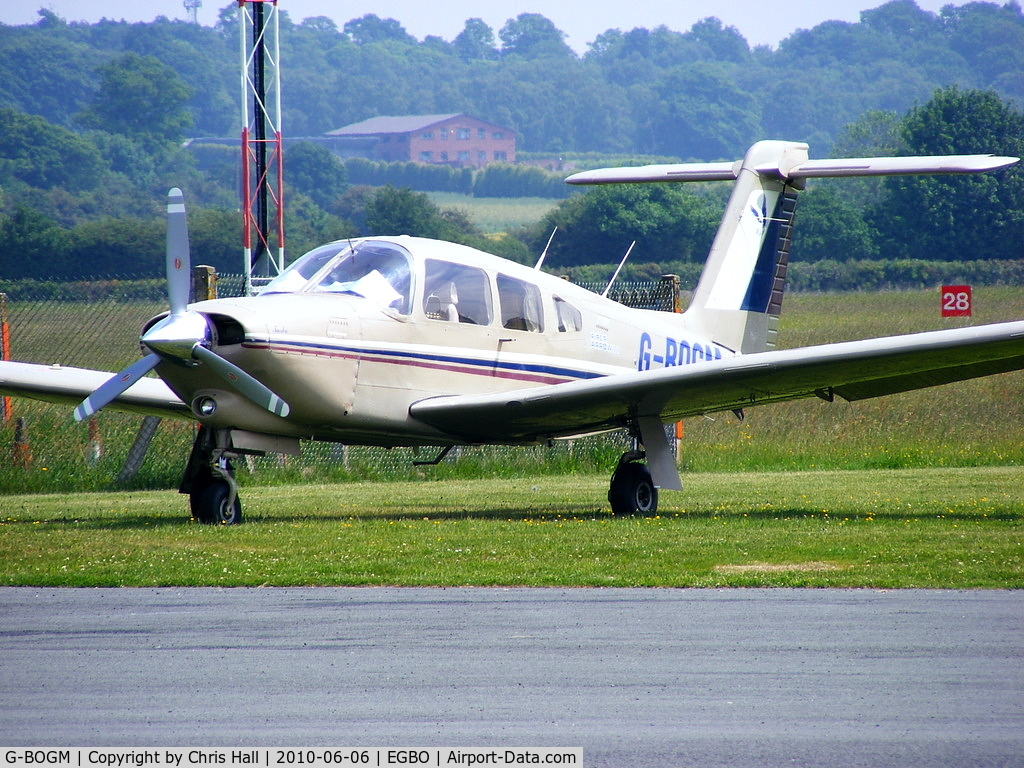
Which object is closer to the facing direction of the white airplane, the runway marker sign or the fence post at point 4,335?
the fence post

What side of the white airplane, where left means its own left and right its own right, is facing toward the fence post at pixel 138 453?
right

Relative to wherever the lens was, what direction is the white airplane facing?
facing the viewer and to the left of the viewer

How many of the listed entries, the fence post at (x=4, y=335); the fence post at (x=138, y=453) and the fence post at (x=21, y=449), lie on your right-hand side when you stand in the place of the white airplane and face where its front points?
3

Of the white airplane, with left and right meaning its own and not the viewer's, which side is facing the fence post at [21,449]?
right

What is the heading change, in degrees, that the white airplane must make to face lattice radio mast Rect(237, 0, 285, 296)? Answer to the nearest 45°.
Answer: approximately 135° to its right

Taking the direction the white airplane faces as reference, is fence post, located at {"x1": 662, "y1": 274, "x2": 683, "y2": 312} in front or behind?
behind

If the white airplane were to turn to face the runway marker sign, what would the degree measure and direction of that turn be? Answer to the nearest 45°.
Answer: approximately 180°

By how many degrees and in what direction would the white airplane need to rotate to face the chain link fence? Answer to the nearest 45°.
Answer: approximately 90° to its right
